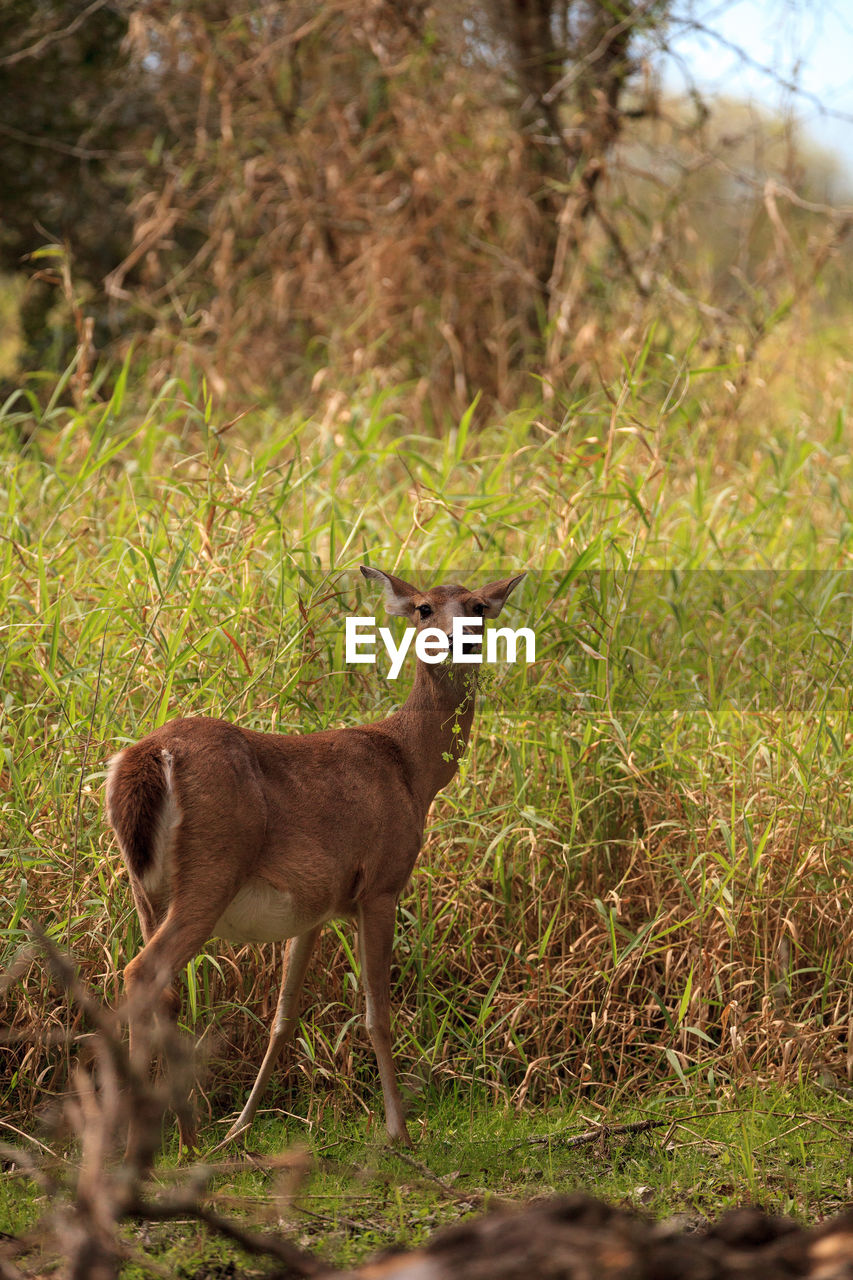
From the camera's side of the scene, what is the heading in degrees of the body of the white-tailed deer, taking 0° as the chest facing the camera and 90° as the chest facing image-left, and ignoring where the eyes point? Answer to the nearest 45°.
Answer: approximately 225°
